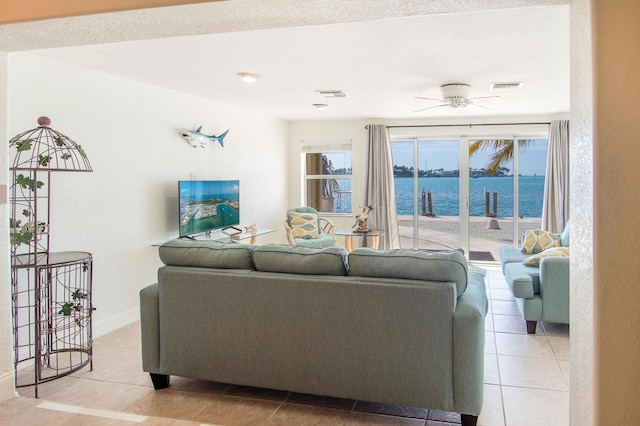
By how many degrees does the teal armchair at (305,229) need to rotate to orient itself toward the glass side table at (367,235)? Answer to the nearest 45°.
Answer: approximately 45° to its left

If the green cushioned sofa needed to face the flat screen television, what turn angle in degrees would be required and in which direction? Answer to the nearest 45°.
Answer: approximately 45° to its left

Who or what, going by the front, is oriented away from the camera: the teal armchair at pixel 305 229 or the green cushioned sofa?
the green cushioned sofa

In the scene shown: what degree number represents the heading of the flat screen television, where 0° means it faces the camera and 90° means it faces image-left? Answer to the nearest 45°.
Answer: approximately 315°

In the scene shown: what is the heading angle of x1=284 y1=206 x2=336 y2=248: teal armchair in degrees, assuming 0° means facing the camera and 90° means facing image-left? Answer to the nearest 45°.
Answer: approximately 315°

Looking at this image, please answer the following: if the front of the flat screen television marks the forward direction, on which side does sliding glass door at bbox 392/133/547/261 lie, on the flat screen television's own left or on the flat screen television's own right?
on the flat screen television's own left

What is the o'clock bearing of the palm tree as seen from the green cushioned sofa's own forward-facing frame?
The palm tree is roughly at 1 o'clock from the green cushioned sofa.

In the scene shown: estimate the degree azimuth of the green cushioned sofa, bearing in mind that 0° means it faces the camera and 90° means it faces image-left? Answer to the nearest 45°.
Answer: approximately 180°

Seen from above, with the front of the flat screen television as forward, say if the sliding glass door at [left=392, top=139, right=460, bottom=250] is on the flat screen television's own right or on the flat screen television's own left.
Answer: on the flat screen television's own left
